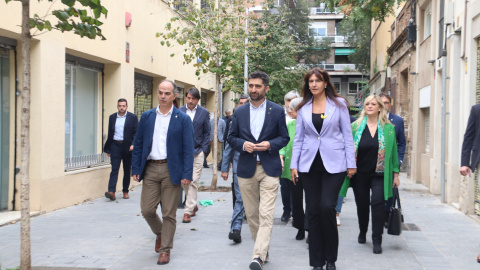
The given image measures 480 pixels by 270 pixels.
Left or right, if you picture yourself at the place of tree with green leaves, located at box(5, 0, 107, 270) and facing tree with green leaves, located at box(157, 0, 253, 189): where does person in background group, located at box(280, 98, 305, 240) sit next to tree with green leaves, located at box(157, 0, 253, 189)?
right

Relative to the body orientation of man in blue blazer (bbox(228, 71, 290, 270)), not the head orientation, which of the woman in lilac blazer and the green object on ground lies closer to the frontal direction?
the woman in lilac blazer

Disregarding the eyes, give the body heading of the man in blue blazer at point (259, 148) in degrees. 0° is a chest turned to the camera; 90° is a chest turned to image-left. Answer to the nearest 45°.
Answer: approximately 0°

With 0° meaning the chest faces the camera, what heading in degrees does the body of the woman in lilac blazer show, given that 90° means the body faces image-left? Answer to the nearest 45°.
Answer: approximately 0°

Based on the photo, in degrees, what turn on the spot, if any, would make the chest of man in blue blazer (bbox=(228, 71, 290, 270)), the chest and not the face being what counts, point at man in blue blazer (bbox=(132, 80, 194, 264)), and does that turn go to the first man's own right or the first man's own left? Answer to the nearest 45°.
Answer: approximately 90° to the first man's own right

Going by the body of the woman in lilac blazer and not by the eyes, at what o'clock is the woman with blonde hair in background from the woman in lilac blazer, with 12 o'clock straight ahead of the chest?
The woman with blonde hair in background is roughly at 7 o'clock from the woman in lilac blazer.

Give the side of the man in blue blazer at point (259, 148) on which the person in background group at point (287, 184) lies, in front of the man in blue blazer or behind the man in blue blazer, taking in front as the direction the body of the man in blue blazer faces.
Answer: behind

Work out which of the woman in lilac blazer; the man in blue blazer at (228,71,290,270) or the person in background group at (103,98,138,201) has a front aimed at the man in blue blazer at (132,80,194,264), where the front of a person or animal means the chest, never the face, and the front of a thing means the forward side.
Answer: the person in background group

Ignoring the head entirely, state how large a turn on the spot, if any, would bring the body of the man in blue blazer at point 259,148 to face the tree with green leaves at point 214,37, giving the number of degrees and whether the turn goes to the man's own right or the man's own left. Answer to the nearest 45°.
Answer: approximately 180°

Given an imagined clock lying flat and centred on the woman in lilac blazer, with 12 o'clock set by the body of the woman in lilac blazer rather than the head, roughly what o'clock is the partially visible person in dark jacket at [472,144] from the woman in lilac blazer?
The partially visible person in dark jacket is roughly at 8 o'clock from the woman in lilac blazer.
